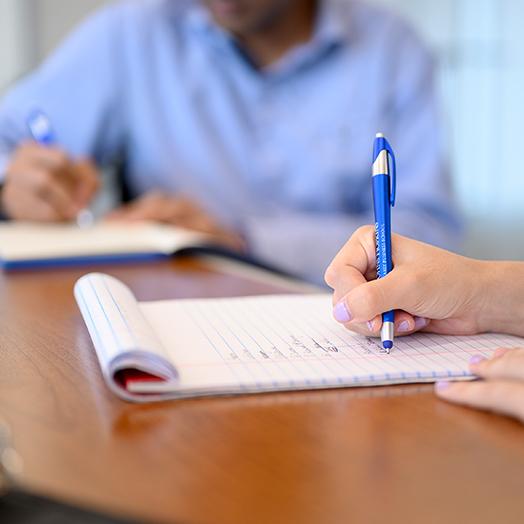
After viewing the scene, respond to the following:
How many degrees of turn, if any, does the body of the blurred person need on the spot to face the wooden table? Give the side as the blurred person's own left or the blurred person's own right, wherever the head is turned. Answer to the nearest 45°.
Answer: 0° — they already face it

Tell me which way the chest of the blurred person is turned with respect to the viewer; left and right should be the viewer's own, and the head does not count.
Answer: facing the viewer

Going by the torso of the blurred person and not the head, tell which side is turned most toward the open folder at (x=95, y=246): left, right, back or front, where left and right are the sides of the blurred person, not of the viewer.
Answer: front

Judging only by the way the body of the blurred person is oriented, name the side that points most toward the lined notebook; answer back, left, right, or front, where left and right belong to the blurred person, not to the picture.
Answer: front
